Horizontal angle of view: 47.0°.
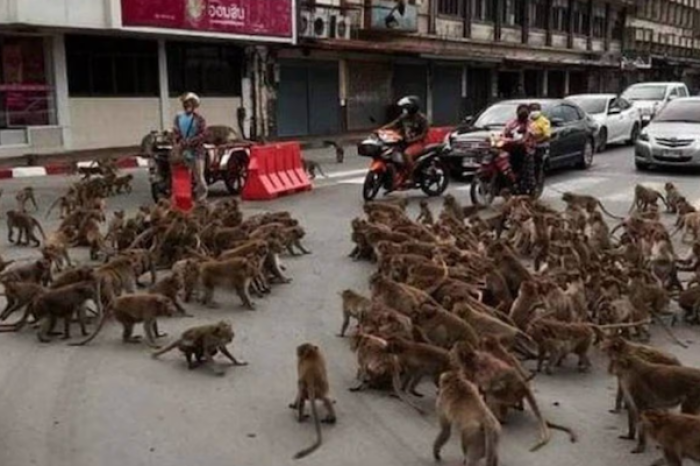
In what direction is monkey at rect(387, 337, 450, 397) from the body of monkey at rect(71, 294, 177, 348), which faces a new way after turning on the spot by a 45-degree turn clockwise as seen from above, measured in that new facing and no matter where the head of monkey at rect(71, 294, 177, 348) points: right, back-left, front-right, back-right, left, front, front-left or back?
front

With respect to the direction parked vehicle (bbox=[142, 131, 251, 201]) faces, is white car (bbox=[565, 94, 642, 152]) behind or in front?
behind

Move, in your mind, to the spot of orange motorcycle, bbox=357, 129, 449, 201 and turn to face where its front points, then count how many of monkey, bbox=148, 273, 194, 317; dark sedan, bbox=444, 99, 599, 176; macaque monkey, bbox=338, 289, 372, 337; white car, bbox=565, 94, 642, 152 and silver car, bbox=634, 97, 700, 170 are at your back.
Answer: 3

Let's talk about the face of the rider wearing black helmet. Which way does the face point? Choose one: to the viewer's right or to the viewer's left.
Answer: to the viewer's left

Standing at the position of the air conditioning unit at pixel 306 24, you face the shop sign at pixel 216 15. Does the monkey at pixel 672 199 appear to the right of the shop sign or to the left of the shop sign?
left

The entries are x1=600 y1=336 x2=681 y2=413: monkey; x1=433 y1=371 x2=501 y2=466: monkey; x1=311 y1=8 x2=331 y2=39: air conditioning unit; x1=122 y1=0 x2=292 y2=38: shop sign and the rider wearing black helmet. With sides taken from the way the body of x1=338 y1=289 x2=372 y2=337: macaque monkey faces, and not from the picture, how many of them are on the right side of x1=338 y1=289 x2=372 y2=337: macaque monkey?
3

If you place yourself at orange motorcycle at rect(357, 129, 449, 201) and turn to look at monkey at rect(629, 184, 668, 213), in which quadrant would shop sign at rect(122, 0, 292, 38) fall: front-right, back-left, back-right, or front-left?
back-left

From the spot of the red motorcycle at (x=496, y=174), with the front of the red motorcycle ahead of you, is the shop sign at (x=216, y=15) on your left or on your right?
on your right

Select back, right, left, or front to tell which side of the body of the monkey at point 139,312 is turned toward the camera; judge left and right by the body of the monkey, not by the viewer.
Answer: right

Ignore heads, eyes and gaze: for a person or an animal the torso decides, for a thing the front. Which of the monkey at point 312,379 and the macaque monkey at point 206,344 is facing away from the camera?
the monkey

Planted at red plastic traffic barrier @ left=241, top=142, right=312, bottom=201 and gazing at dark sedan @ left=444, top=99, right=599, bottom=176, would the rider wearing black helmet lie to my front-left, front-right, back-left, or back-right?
front-right

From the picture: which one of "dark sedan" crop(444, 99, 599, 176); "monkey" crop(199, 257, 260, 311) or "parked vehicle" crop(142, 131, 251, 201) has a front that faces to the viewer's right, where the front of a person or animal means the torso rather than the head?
the monkey

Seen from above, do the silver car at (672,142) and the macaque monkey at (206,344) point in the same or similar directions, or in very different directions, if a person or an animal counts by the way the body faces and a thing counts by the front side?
very different directions

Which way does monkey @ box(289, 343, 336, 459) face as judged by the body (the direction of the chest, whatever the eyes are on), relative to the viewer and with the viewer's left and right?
facing away from the viewer

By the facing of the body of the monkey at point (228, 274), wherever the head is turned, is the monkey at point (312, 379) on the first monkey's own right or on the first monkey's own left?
on the first monkey's own right
